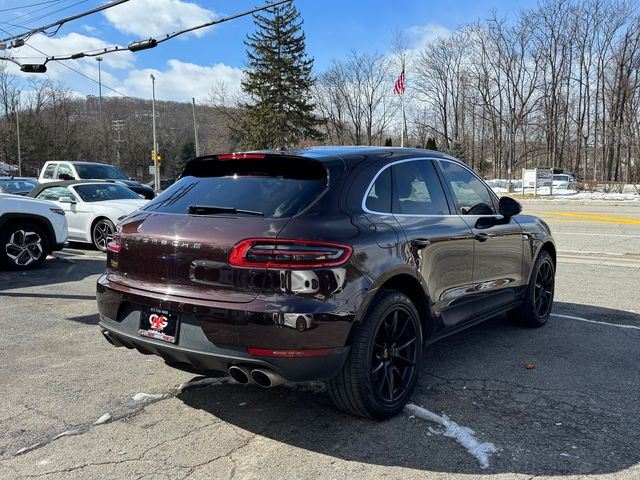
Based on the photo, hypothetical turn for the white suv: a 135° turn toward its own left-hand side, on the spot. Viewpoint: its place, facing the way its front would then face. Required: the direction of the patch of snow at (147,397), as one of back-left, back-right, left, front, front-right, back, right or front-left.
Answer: back-left

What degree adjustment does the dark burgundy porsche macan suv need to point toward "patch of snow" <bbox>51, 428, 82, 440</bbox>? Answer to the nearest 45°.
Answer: approximately 135° to its left

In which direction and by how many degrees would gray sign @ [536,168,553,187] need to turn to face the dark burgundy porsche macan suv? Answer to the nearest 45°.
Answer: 0° — it already faces it

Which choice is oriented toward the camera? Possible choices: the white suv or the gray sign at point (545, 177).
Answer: the gray sign

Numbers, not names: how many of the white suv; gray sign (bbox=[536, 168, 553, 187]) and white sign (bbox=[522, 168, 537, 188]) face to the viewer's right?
1

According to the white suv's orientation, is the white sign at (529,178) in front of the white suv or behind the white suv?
in front

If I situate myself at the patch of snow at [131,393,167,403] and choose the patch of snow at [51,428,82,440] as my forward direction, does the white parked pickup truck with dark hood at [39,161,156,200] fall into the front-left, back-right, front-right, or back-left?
back-right

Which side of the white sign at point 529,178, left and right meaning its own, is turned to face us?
front

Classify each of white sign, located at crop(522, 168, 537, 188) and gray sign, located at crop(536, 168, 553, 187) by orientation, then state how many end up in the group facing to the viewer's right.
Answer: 0

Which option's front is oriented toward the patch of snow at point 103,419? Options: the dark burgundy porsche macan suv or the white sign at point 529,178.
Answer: the white sign

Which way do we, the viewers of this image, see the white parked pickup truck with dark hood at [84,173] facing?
facing the viewer and to the right of the viewer

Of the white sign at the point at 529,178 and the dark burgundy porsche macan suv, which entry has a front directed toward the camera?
the white sign

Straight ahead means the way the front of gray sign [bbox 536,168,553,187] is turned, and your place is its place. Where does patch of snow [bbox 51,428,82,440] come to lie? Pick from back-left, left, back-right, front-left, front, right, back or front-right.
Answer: front

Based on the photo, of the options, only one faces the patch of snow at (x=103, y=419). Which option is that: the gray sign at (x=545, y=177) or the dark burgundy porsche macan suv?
the gray sign

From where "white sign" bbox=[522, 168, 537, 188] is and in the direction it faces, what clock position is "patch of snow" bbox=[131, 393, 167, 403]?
The patch of snow is roughly at 12 o'clock from the white sign.

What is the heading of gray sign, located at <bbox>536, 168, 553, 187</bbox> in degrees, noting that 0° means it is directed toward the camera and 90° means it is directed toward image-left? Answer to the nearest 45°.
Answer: approximately 0°

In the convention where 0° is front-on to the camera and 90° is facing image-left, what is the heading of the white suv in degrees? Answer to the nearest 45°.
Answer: approximately 270°
